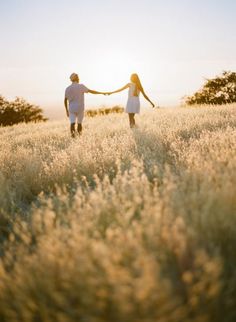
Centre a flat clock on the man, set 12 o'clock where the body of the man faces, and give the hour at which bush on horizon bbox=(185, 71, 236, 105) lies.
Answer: The bush on horizon is roughly at 1 o'clock from the man.

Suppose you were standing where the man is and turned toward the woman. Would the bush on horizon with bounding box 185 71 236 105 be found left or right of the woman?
left

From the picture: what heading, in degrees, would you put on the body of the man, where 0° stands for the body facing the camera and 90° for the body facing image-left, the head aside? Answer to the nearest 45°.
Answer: approximately 180°

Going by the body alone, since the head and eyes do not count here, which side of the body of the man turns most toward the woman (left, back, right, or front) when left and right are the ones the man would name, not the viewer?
right

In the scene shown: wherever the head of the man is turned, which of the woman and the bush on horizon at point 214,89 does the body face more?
the bush on horizon

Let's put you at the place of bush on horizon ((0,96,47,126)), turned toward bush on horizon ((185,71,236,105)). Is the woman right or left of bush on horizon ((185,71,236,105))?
right
